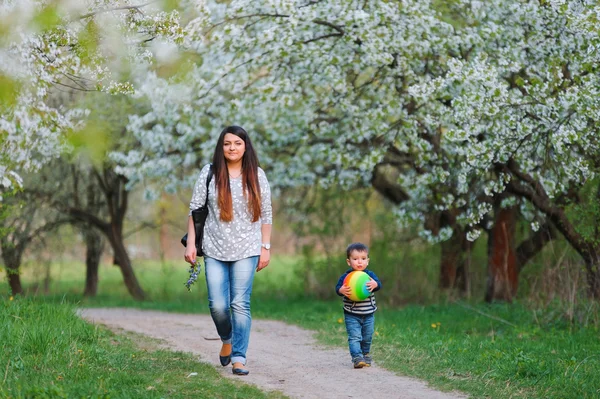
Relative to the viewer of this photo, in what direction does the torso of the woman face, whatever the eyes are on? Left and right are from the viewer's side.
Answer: facing the viewer

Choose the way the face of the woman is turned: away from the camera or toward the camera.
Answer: toward the camera

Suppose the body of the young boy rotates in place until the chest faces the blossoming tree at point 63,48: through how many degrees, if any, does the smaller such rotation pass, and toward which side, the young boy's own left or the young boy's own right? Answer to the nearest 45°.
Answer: approximately 90° to the young boy's own right

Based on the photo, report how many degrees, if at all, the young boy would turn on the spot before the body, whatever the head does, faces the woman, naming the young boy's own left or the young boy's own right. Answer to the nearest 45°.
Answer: approximately 45° to the young boy's own right

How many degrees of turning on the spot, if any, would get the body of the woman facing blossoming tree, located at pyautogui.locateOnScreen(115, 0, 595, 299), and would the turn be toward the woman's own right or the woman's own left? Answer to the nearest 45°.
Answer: approximately 135° to the woman's own left

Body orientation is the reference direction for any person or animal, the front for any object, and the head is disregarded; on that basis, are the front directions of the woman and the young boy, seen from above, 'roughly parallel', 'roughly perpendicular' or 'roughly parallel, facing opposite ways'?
roughly parallel

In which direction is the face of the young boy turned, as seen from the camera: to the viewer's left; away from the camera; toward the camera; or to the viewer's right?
toward the camera

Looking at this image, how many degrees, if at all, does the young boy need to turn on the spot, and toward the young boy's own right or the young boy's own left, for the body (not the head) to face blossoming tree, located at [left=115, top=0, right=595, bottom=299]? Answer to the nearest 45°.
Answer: approximately 180°

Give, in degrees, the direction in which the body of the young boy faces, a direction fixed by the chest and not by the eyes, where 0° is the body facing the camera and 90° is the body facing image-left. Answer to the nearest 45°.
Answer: approximately 0°
